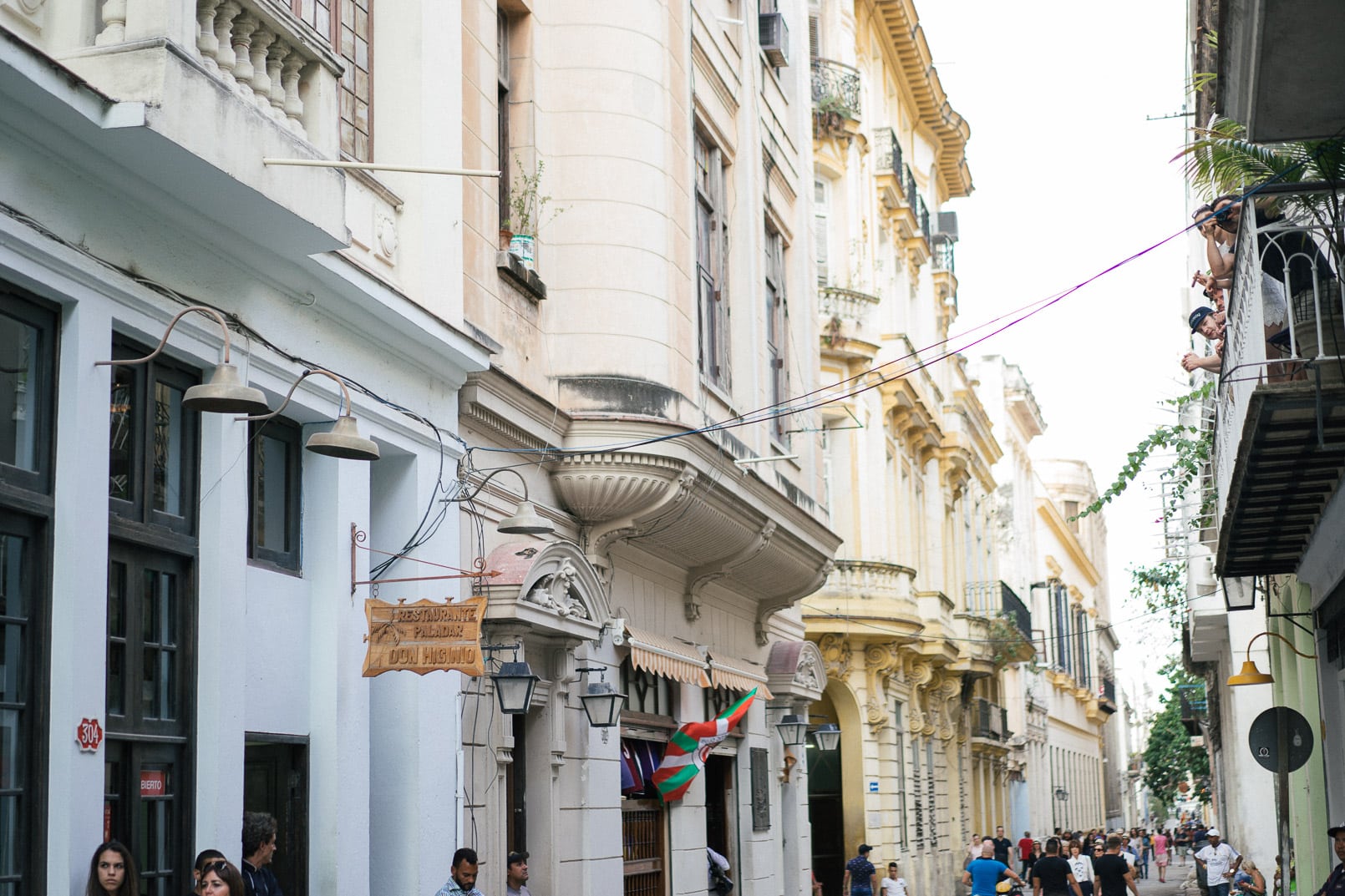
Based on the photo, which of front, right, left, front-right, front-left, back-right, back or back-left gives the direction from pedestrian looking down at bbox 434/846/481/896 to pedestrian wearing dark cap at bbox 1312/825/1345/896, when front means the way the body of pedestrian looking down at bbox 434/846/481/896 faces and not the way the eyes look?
front-left

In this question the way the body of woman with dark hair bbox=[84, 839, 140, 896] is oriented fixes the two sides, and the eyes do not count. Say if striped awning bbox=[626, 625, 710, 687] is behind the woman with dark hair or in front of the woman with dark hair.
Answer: behind

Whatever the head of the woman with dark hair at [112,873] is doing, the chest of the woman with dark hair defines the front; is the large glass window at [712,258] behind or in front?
behind

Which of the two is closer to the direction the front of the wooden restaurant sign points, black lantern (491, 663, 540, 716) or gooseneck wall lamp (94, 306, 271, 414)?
the gooseneck wall lamp

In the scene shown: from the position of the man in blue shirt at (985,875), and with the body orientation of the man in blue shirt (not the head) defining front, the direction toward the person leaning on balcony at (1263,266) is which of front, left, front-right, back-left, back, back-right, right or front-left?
back

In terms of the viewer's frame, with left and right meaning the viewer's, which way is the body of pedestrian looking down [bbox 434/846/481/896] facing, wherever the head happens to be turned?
facing the viewer and to the right of the viewer

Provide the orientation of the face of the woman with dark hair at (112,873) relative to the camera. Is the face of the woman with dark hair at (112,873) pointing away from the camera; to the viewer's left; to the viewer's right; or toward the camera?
toward the camera

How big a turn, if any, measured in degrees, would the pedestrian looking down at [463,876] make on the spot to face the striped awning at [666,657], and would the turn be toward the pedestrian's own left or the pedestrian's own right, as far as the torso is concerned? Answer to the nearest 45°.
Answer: approximately 135° to the pedestrian's own left

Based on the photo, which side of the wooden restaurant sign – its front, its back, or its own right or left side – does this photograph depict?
front

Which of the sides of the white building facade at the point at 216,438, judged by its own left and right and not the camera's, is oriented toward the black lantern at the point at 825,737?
left

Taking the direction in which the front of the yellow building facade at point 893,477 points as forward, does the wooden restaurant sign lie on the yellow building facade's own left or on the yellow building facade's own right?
on the yellow building facade's own right

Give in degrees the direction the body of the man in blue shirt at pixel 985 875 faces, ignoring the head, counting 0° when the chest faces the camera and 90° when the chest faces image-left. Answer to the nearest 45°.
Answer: approximately 180°

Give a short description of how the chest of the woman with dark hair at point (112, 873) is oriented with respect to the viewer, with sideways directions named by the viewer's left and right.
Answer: facing the viewer
